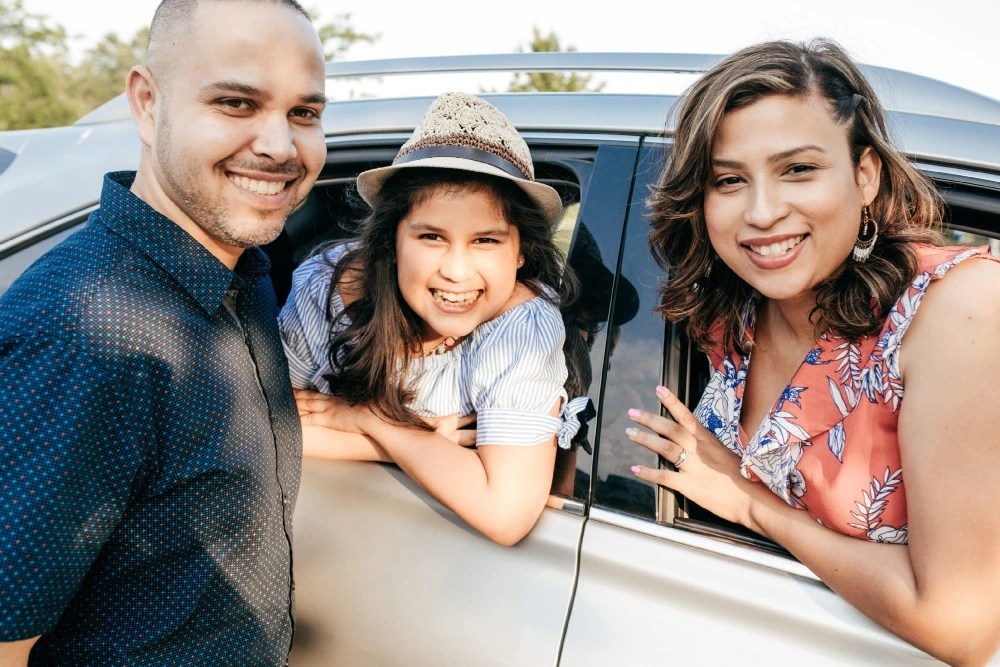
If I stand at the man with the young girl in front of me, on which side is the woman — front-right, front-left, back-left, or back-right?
front-right

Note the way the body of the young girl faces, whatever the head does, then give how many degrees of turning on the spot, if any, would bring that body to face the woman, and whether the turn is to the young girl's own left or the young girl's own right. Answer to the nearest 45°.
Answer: approximately 45° to the young girl's own left

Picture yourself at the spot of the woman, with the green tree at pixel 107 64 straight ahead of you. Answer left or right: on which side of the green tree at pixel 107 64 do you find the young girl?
left

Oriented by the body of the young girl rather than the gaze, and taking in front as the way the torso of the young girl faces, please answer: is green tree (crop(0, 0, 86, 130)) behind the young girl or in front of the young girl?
behind

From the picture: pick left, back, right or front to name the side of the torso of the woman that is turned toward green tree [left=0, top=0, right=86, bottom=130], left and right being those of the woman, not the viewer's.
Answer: right

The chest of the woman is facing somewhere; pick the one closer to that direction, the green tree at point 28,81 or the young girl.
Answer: the young girl

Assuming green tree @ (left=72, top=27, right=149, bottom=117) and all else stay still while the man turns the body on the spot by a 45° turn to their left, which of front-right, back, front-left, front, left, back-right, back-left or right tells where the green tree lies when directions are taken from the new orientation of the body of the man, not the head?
left

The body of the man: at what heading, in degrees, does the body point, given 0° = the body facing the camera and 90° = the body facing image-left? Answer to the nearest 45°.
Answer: approximately 315°

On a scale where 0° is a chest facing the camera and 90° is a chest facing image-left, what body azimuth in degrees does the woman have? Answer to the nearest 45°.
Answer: approximately 45°

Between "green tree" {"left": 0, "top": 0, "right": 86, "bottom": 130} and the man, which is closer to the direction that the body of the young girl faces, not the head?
the man

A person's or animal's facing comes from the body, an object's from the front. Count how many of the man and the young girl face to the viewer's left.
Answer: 0

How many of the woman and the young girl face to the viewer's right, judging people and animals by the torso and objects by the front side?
0

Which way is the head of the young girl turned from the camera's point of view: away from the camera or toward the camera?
toward the camera

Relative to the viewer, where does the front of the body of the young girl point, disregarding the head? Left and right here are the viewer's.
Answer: facing the viewer
